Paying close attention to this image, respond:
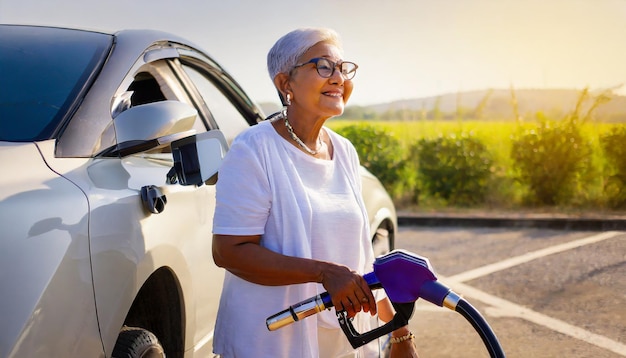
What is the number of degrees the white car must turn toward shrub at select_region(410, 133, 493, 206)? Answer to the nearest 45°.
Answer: approximately 180°

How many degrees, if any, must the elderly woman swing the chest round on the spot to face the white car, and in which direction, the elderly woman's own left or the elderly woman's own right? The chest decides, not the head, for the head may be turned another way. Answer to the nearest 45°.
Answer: approximately 135° to the elderly woman's own right

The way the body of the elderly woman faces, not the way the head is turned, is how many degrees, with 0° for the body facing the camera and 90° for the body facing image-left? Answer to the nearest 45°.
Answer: approximately 315°

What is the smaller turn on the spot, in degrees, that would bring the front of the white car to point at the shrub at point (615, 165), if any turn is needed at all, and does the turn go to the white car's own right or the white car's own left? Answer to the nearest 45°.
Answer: approximately 180°

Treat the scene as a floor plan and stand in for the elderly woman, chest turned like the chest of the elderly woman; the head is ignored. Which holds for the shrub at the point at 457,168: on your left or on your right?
on your left

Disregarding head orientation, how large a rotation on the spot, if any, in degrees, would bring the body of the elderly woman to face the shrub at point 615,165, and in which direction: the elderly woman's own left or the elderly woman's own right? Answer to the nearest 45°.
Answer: approximately 90° to the elderly woman's own left

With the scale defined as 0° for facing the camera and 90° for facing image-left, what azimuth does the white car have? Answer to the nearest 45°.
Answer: approximately 45°

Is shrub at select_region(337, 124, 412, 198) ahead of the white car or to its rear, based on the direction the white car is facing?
to the rear

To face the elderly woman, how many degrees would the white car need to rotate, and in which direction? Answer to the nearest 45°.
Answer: approximately 90° to its left

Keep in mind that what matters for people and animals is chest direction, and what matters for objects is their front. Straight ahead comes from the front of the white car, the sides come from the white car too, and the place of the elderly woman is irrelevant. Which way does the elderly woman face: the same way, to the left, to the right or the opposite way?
to the left

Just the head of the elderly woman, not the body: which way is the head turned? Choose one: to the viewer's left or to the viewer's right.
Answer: to the viewer's right
